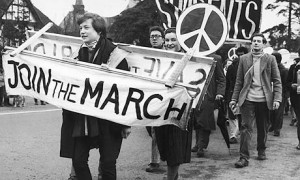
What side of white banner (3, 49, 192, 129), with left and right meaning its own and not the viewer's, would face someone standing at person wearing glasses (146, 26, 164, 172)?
back

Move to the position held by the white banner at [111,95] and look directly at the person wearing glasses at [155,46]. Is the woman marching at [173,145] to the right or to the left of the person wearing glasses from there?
right

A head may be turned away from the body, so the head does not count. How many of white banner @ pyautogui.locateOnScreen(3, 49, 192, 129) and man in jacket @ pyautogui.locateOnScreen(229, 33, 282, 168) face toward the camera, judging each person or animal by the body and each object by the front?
2

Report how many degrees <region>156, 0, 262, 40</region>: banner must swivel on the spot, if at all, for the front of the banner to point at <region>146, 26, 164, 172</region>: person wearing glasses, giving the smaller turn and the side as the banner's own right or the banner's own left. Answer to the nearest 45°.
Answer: approximately 45° to the banner's own right

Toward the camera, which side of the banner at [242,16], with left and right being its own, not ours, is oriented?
front

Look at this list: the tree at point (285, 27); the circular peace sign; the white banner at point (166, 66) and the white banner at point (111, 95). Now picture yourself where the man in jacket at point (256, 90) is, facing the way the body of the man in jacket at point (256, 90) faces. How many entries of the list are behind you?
1

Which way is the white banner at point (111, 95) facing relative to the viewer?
toward the camera

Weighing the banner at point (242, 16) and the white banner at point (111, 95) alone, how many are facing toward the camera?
2
